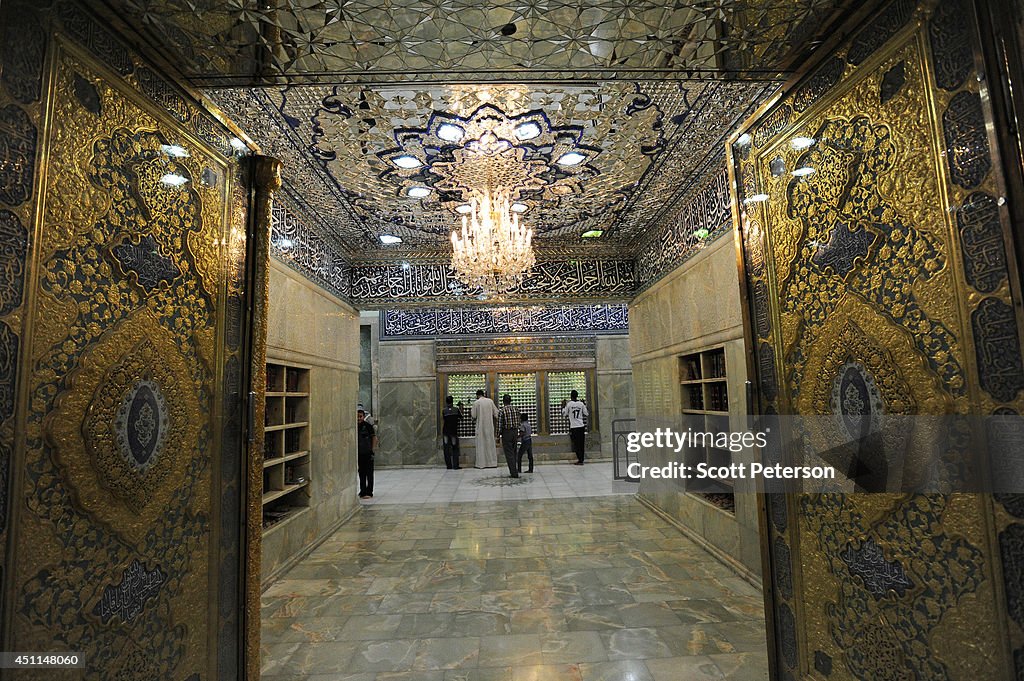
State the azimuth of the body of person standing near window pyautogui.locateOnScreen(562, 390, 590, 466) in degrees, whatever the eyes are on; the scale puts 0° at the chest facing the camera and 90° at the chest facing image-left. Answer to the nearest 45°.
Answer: approximately 180°

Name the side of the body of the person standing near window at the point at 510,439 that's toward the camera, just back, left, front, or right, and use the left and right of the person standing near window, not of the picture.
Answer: back

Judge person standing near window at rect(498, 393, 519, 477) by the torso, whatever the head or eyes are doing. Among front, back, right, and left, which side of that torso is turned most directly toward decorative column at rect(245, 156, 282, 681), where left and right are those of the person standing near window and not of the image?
back

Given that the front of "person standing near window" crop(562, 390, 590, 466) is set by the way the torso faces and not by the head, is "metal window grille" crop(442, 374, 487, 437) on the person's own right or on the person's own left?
on the person's own left

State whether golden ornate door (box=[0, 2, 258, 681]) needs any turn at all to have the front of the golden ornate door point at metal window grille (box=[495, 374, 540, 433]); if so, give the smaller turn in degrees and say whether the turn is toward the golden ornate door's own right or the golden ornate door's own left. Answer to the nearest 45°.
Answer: approximately 90° to the golden ornate door's own left

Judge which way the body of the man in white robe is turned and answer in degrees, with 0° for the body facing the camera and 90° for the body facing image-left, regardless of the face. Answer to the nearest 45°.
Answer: approximately 180°

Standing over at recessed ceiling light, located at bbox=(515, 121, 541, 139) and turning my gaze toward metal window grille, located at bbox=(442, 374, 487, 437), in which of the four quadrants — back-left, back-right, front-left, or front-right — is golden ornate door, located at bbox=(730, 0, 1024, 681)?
back-right

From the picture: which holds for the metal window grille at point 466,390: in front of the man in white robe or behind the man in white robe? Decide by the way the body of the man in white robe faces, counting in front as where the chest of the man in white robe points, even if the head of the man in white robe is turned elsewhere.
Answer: in front

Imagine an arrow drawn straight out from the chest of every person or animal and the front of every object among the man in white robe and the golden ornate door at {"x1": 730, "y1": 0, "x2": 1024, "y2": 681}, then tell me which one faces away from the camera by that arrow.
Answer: the man in white robe

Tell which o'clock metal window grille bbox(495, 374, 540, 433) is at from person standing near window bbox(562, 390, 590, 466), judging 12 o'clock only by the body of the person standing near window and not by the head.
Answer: The metal window grille is roughly at 10 o'clock from the person standing near window.

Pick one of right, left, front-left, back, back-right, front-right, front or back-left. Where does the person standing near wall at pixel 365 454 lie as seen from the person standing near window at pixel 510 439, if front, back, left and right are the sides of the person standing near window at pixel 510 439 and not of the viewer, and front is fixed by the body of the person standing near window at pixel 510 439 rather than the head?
back-left

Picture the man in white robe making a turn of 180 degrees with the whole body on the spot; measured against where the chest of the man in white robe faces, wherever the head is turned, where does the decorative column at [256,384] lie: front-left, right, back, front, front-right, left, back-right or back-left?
front
